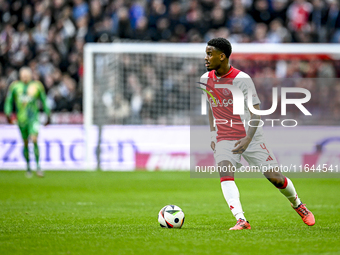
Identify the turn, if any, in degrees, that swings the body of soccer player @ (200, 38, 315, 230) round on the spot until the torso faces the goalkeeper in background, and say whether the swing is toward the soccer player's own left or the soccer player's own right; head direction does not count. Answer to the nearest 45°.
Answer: approximately 90° to the soccer player's own right

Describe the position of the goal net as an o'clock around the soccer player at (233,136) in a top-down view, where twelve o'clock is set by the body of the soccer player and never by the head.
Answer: The goal net is roughly at 4 o'clock from the soccer player.

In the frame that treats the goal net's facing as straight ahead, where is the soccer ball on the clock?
The soccer ball is roughly at 12 o'clock from the goal net.

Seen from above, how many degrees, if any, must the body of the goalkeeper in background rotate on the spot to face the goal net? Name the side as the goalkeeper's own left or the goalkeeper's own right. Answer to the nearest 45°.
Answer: approximately 135° to the goalkeeper's own left

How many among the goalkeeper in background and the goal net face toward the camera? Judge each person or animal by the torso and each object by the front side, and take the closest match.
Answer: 2

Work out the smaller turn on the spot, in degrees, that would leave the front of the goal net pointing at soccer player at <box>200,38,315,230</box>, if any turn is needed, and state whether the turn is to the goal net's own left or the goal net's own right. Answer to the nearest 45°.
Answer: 0° — it already faces them

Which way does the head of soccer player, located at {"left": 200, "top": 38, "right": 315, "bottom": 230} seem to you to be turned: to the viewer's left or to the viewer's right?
to the viewer's left

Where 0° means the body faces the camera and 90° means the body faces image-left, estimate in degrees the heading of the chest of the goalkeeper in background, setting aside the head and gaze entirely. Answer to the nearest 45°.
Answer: approximately 0°

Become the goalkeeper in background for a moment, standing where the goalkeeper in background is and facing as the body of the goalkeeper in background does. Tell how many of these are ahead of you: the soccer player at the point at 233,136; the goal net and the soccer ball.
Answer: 2
